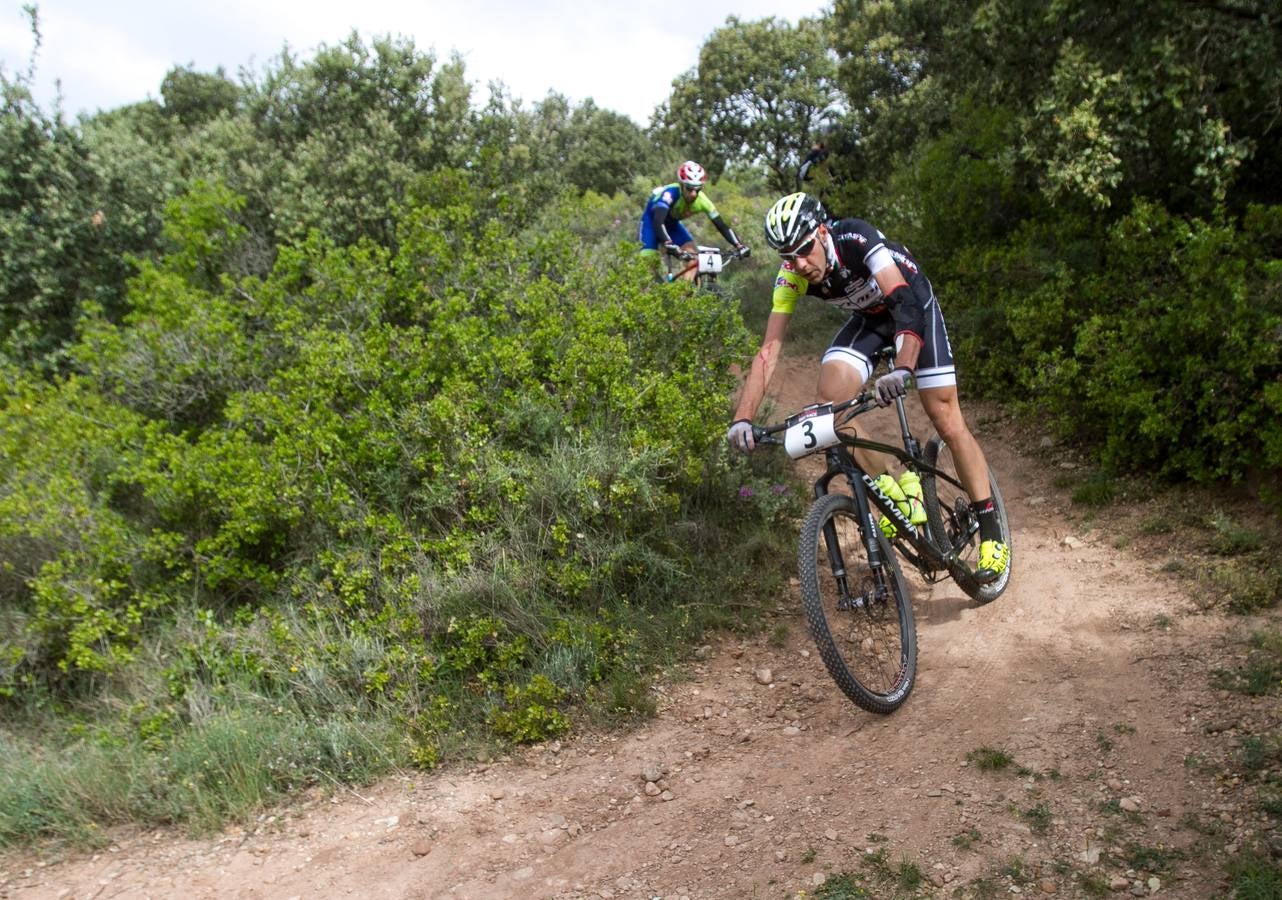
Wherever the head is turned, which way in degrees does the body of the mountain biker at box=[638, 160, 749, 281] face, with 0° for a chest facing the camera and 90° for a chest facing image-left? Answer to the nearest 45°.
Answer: approximately 315°

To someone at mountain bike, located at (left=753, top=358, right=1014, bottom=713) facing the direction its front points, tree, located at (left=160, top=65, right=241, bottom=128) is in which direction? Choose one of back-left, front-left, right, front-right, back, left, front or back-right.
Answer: right

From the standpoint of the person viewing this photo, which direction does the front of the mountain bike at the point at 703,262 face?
facing the viewer and to the right of the viewer

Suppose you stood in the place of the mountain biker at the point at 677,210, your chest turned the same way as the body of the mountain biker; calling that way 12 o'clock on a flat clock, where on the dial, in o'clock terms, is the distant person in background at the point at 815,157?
The distant person in background is roughly at 8 o'clock from the mountain biker.

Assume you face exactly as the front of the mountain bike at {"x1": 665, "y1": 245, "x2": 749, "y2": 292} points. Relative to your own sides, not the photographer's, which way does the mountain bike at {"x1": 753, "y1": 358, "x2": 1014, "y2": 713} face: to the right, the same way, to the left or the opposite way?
to the right

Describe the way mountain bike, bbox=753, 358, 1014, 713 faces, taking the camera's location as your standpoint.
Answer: facing the viewer and to the left of the viewer

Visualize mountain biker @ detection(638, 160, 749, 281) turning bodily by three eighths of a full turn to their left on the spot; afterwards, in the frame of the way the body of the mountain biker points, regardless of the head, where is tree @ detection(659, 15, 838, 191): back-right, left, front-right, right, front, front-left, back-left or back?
front

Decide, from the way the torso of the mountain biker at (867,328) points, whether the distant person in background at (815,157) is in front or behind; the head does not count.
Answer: behind

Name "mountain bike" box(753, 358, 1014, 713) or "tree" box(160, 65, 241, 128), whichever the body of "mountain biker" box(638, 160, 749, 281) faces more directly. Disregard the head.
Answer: the mountain bike

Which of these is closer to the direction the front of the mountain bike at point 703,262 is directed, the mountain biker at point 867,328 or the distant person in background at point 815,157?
the mountain biker

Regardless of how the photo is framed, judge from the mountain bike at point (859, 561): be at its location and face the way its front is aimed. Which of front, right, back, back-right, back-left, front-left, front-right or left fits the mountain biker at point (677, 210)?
back-right

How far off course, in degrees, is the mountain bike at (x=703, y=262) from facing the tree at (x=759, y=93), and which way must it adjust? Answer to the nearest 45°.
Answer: approximately 135° to its left

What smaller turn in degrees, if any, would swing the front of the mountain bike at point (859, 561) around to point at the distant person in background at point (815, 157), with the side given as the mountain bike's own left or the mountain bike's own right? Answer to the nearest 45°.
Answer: approximately 135° to the mountain bike's own right

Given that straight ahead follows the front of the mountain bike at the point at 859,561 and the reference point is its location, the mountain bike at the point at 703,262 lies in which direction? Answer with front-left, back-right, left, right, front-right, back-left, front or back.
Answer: back-right
